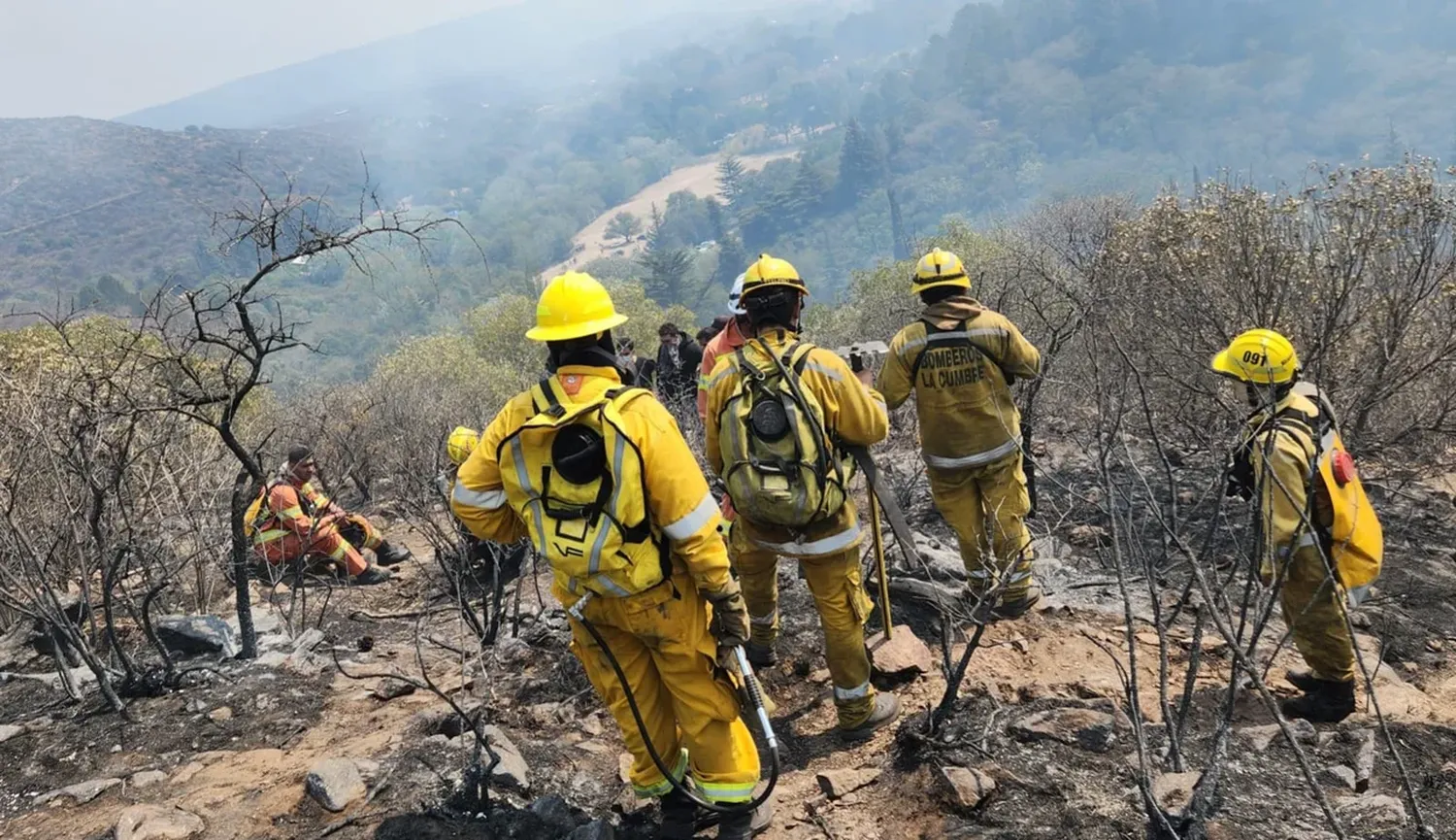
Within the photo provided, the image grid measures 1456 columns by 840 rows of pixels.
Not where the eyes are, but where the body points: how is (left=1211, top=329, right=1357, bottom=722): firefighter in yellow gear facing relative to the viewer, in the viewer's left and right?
facing to the left of the viewer

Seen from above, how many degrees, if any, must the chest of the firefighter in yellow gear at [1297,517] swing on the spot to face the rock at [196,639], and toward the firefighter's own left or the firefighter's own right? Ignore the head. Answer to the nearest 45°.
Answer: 0° — they already face it

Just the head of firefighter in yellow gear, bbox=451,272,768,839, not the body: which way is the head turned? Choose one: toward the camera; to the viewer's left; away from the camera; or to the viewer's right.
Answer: away from the camera

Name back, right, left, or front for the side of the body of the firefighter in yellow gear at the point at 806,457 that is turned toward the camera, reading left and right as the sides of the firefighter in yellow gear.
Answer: back

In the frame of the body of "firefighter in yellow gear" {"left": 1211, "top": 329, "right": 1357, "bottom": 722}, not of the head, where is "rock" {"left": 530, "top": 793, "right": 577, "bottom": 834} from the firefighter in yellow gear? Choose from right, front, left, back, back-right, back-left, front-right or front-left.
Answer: front-left

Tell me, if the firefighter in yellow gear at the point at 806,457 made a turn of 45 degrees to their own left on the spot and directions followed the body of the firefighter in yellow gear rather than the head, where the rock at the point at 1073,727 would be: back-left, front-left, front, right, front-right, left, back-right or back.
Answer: back

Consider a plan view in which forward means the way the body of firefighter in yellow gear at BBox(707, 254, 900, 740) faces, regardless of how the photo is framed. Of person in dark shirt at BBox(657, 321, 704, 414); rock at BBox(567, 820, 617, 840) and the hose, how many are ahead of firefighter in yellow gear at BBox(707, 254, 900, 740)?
1

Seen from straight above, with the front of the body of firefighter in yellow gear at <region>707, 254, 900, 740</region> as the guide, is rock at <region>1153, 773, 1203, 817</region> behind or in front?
behind

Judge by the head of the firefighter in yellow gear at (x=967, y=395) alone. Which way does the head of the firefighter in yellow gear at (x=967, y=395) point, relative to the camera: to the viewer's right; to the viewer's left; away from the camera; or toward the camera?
away from the camera

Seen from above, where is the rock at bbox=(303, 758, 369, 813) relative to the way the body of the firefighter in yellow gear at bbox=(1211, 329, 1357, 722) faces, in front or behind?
in front

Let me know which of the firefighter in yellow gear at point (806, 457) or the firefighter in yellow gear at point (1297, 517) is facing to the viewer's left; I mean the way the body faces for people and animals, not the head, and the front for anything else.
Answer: the firefighter in yellow gear at point (1297, 517)

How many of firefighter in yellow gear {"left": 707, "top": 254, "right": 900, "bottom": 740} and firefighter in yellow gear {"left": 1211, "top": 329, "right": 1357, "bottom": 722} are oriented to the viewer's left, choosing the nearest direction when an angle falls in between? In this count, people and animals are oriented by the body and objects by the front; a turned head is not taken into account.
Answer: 1

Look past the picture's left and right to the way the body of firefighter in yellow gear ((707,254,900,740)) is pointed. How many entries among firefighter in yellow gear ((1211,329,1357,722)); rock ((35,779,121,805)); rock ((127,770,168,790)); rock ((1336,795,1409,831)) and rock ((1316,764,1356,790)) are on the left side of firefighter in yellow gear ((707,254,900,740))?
2
